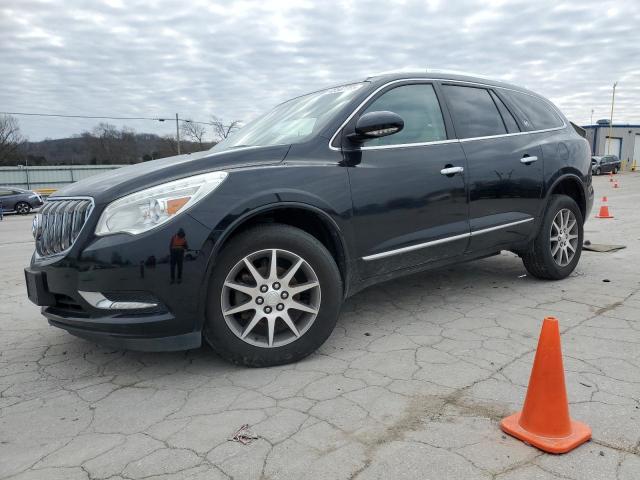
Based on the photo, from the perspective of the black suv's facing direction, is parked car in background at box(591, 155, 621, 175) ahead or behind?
behind

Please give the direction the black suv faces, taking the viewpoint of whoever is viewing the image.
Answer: facing the viewer and to the left of the viewer

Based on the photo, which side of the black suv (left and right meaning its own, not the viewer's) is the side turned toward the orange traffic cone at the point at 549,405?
left

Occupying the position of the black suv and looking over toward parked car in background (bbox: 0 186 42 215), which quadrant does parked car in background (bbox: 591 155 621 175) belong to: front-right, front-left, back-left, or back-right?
front-right

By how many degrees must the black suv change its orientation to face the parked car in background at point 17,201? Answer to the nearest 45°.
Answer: approximately 90° to its right
